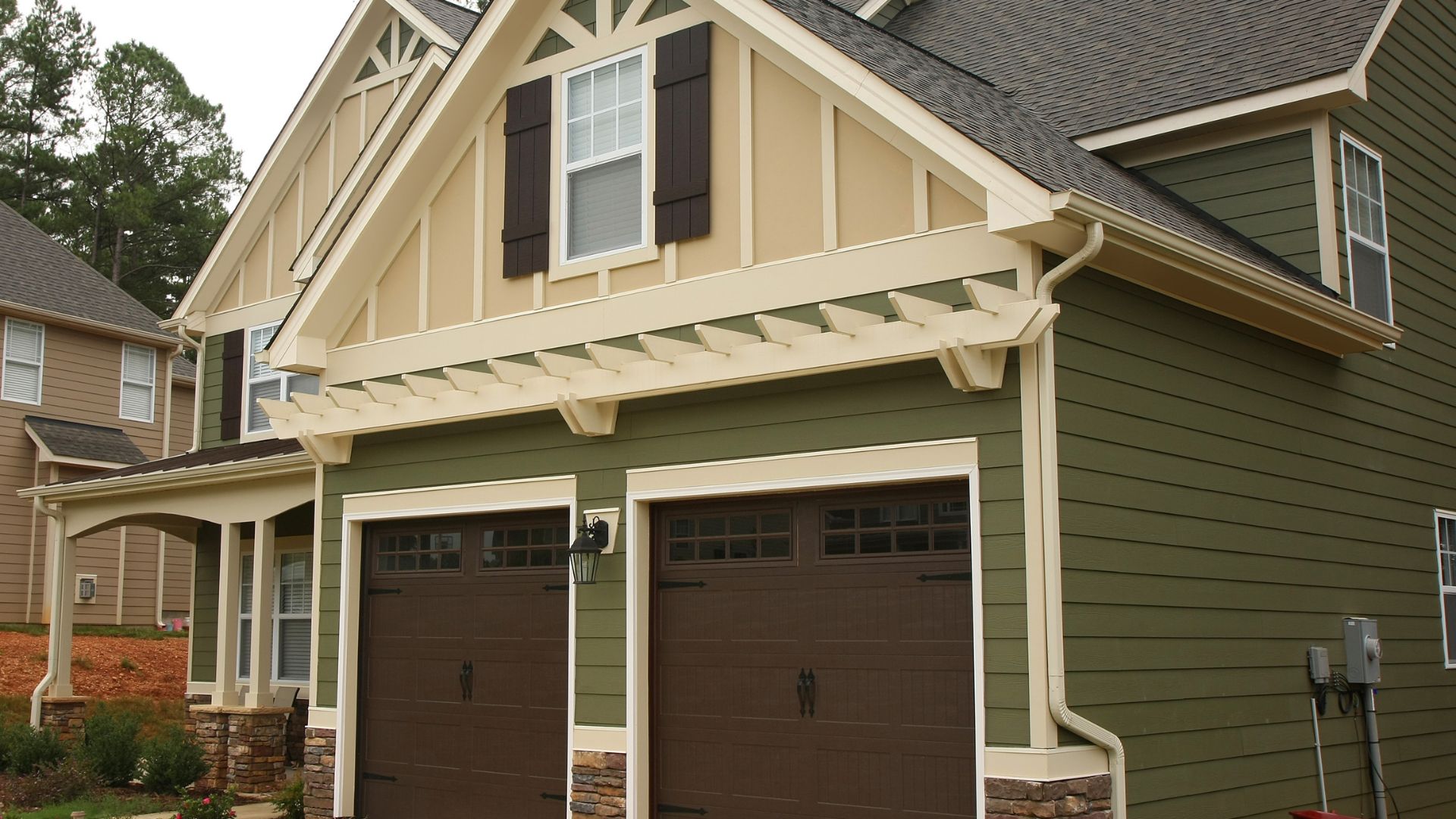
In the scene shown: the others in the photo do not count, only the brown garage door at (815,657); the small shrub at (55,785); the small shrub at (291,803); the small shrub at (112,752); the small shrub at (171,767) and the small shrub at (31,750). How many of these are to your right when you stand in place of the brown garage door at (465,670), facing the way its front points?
5

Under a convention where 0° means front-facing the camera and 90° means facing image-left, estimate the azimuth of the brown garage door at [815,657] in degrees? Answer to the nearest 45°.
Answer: approximately 45°

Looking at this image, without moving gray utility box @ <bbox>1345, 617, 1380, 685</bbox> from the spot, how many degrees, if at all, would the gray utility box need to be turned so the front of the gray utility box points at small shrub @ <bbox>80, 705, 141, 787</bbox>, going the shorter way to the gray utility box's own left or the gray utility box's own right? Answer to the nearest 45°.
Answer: approximately 135° to the gray utility box's own right

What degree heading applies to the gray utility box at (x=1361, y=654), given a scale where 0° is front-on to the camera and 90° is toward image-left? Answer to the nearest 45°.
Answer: approximately 315°

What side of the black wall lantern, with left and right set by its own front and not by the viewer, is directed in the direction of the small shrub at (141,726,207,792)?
right

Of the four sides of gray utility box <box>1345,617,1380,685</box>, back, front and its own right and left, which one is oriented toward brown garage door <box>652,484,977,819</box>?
right

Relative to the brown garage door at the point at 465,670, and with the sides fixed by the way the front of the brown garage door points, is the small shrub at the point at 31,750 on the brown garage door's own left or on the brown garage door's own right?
on the brown garage door's own right

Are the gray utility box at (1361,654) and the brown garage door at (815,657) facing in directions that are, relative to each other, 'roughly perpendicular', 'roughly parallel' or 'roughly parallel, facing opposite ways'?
roughly perpendicular
